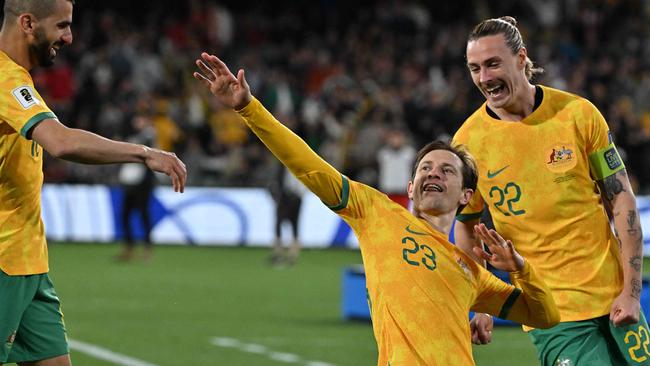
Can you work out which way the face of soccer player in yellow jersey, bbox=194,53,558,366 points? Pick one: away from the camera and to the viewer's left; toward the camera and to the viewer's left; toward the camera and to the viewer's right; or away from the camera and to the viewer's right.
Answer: toward the camera and to the viewer's left

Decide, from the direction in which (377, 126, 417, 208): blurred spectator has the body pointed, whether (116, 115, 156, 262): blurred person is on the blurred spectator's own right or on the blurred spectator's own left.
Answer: on the blurred spectator's own right

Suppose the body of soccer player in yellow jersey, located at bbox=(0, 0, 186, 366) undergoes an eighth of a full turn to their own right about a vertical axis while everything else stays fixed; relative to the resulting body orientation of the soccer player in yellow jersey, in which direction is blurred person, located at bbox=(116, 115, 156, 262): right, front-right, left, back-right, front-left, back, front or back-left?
back-left

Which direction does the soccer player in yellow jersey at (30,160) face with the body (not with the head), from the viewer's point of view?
to the viewer's right

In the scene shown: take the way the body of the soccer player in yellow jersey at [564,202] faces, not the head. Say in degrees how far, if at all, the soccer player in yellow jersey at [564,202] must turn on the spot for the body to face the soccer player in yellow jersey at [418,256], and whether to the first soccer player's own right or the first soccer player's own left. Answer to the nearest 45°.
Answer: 0° — they already face them

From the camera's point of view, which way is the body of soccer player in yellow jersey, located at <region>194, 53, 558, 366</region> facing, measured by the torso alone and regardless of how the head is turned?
toward the camera

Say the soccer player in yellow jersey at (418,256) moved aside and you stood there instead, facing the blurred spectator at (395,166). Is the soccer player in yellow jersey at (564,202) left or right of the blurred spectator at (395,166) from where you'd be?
right

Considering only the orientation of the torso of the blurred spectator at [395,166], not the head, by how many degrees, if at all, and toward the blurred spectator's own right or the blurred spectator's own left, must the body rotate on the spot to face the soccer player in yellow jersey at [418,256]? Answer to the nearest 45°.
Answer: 0° — they already face them

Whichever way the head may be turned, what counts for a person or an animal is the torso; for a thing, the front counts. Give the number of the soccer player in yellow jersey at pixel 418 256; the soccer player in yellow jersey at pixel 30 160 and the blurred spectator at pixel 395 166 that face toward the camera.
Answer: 2

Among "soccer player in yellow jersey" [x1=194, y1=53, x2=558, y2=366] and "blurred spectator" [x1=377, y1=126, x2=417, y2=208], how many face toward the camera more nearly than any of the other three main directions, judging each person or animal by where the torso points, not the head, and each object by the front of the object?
2

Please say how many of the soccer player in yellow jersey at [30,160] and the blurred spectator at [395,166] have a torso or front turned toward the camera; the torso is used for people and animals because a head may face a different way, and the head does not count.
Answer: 1

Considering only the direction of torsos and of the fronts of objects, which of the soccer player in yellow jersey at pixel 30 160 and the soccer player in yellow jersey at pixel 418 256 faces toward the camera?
the soccer player in yellow jersey at pixel 418 256

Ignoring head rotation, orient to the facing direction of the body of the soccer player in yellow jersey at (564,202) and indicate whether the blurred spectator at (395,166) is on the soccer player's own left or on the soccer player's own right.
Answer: on the soccer player's own right

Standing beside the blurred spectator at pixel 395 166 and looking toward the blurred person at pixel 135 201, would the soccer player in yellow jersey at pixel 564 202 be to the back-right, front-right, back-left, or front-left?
front-left

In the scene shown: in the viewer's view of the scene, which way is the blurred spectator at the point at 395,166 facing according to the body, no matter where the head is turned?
toward the camera

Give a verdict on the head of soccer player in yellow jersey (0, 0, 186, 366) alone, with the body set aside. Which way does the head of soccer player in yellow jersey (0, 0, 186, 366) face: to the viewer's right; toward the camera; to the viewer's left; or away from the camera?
to the viewer's right

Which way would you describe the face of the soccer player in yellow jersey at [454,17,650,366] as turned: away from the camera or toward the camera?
toward the camera

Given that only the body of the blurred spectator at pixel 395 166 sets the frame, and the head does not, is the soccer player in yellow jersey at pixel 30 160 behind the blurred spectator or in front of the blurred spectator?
in front

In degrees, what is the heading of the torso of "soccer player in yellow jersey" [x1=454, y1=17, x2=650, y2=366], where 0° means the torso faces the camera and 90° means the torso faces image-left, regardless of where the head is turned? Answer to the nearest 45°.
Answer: approximately 45°
